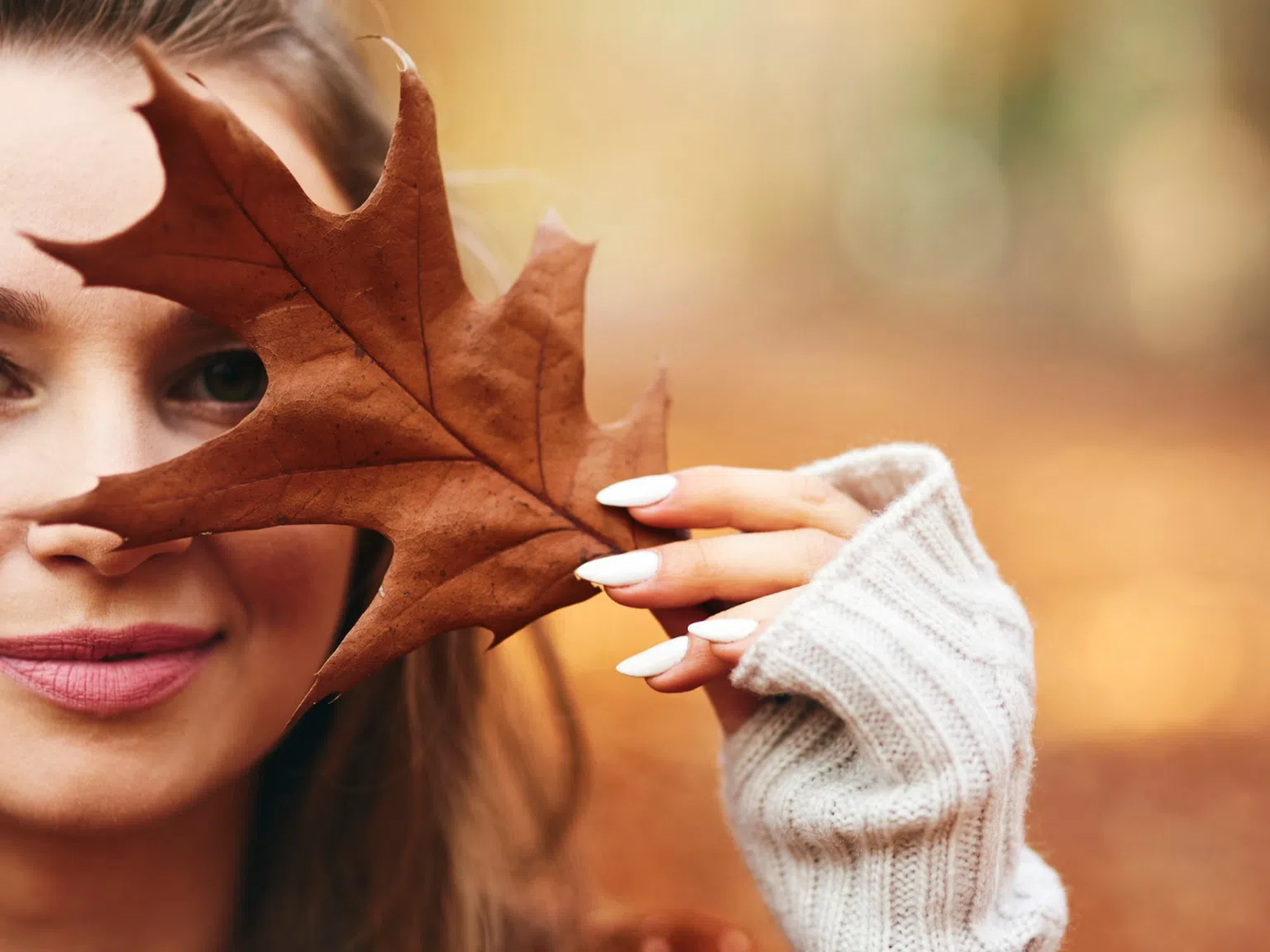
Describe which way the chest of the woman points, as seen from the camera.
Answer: toward the camera
